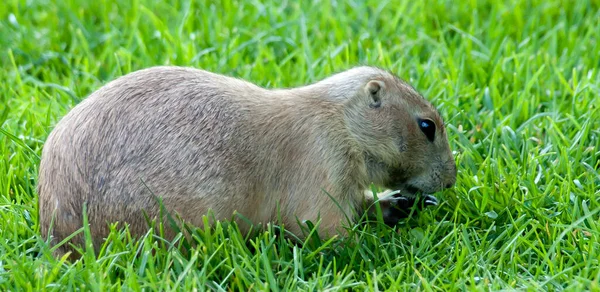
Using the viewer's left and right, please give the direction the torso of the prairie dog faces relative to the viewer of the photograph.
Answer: facing to the right of the viewer
